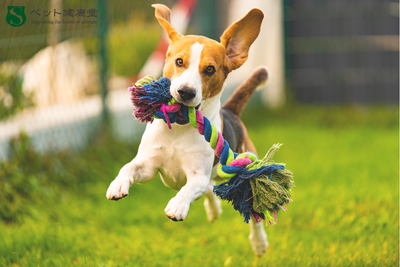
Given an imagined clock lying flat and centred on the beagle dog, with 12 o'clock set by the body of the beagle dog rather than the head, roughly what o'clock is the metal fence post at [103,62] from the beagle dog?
The metal fence post is roughly at 4 o'clock from the beagle dog.

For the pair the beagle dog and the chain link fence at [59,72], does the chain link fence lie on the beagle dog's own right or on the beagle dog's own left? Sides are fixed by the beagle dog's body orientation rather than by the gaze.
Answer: on the beagle dog's own right

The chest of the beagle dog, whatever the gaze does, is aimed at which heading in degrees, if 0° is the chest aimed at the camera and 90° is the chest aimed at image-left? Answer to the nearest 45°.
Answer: approximately 45°
